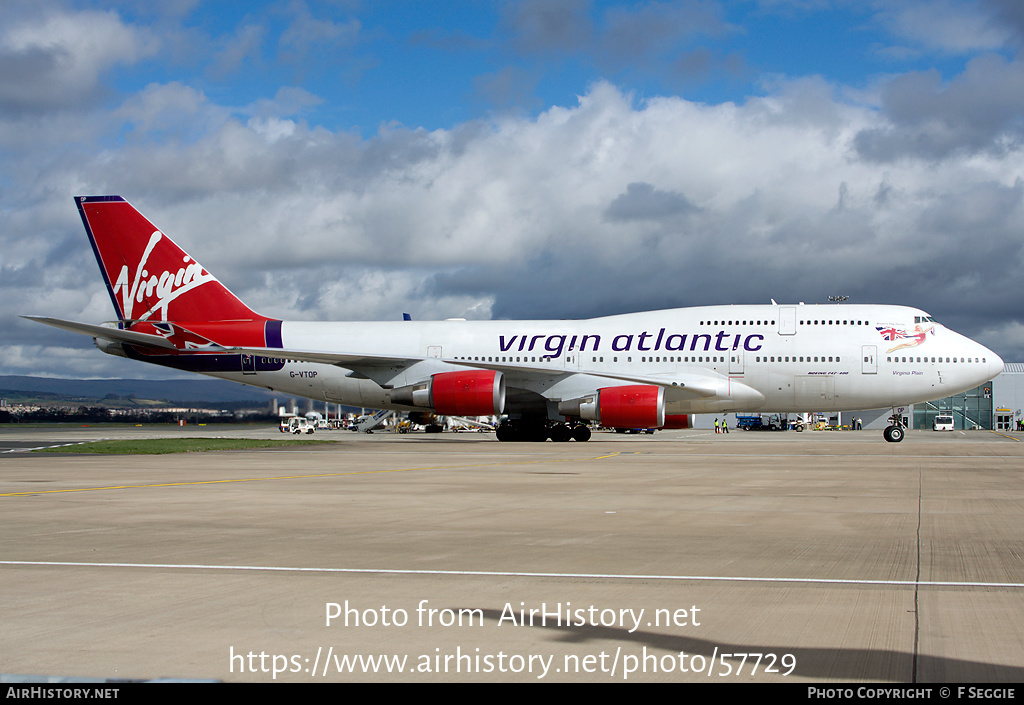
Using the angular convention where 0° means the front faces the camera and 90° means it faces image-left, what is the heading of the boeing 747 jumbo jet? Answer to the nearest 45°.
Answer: approximately 270°
